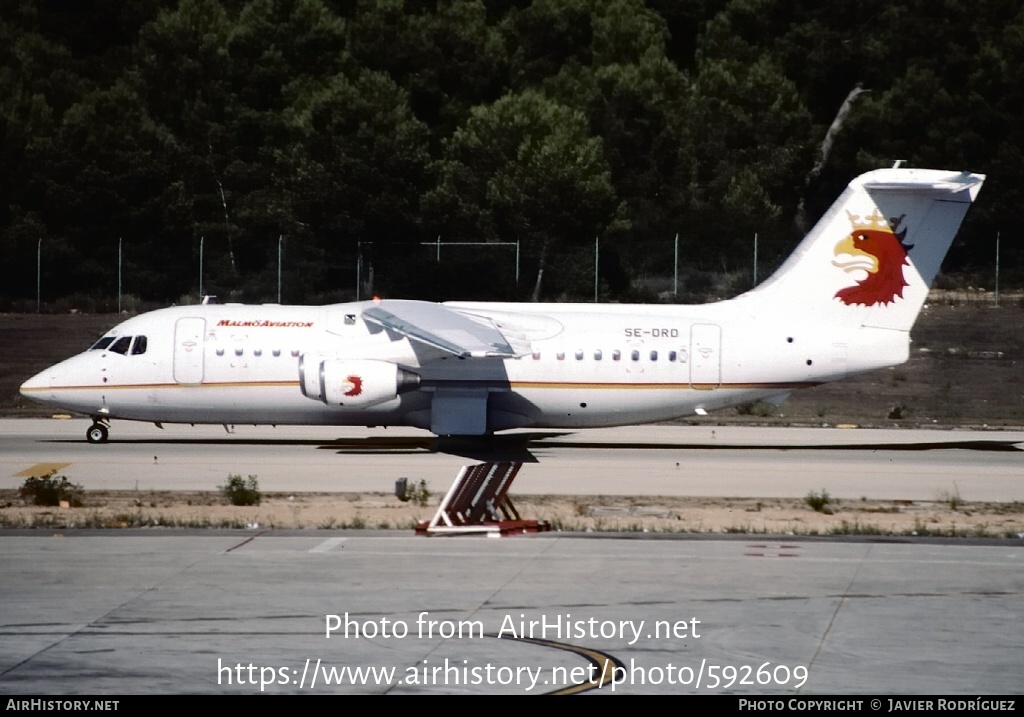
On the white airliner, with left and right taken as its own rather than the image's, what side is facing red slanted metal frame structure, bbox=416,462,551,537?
left

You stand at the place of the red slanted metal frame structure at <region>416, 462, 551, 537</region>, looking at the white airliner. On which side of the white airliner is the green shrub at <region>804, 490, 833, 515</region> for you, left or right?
right

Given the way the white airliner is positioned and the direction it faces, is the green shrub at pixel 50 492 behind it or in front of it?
in front

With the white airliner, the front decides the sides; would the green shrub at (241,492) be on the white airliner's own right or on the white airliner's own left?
on the white airliner's own left

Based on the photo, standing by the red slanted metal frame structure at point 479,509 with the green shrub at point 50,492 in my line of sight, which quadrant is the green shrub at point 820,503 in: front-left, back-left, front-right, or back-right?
back-right

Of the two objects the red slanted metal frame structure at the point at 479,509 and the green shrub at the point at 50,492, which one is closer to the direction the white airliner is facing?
the green shrub

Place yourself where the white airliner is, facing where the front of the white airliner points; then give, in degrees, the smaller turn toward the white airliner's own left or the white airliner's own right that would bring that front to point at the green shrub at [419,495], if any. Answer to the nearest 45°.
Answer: approximately 45° to the white airliner's own left

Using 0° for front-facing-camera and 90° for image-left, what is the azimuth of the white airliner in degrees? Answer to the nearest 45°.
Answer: approximately 90°
